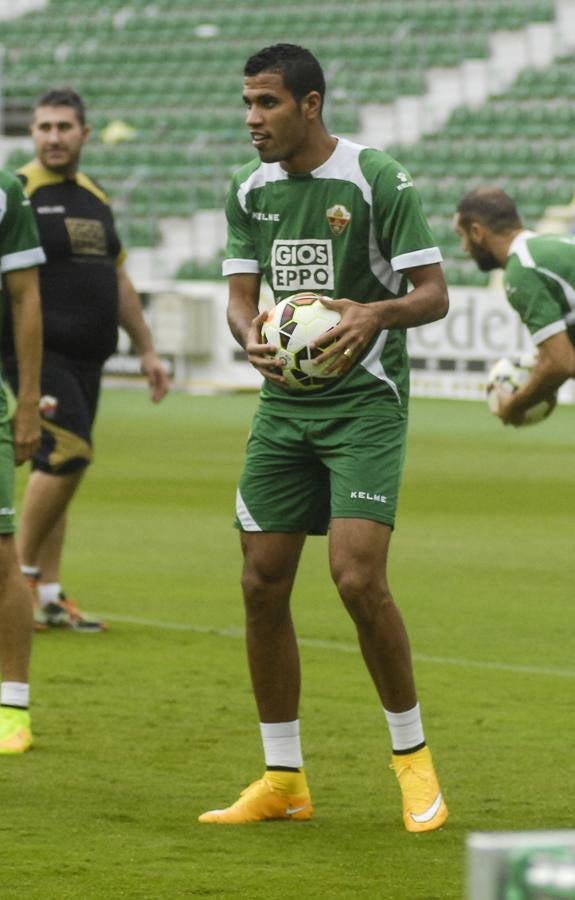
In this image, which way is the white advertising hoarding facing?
toward the camera

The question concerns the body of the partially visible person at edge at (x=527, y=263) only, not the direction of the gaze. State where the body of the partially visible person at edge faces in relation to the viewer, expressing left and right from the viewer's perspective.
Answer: facing to the left of the viewer

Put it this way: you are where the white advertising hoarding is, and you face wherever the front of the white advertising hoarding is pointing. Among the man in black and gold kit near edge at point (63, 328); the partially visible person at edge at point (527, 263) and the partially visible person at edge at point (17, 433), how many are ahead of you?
3

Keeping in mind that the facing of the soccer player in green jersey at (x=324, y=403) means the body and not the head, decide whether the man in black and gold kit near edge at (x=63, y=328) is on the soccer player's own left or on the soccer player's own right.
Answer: on the soccer player's own right

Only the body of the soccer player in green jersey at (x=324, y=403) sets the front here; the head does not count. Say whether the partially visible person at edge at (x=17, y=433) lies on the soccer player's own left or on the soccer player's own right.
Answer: on the soccer player's own right

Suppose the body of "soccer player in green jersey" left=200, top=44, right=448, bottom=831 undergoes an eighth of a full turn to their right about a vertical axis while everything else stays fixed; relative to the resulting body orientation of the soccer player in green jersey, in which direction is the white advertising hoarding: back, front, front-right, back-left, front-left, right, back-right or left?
right

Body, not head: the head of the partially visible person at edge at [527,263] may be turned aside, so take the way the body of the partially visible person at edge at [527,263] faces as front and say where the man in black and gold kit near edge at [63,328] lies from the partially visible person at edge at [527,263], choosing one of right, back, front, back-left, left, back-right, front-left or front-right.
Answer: front

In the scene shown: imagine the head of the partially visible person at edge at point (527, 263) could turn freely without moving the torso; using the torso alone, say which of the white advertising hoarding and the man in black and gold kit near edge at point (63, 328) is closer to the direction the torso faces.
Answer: the man in black and gold kit near edge

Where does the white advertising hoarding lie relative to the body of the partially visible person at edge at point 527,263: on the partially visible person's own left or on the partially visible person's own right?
on the partially visible person's own right

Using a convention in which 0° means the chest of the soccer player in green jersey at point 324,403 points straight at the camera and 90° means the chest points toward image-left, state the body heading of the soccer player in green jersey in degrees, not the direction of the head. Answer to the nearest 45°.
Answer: approximately 45°

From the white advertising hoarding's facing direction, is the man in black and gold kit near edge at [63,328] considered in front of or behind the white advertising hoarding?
in front
